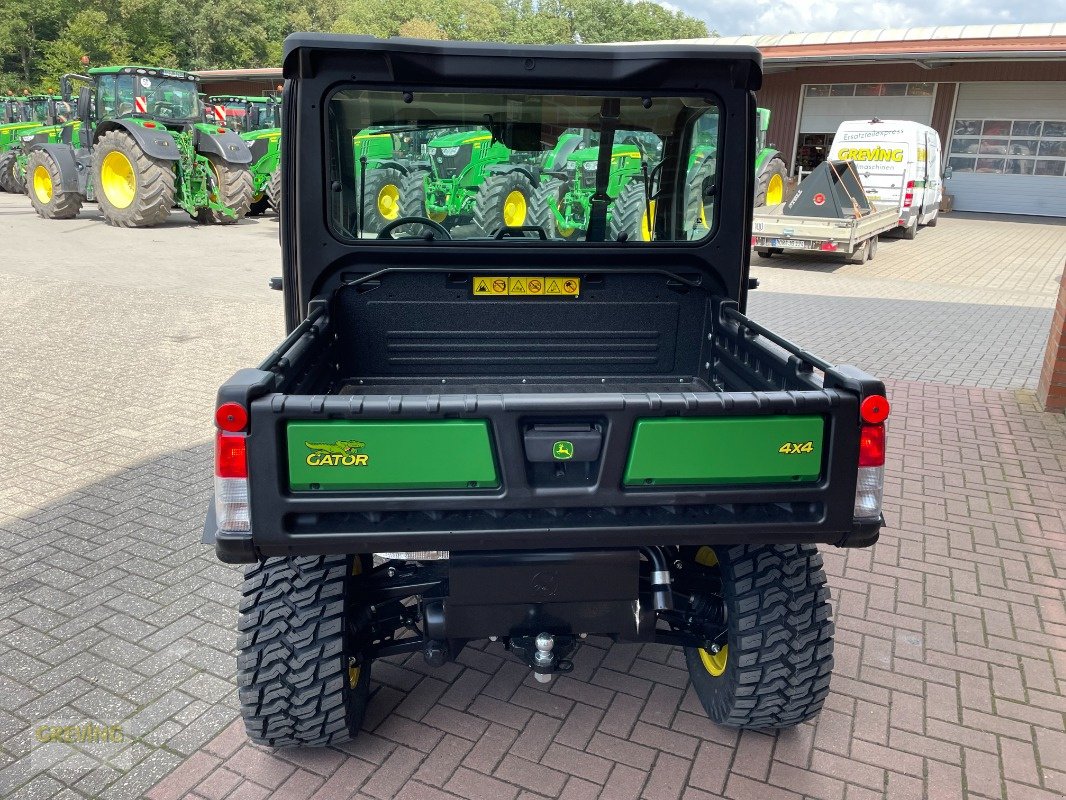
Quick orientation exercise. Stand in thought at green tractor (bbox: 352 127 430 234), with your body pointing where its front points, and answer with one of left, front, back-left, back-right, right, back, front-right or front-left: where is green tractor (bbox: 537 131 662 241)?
back-left

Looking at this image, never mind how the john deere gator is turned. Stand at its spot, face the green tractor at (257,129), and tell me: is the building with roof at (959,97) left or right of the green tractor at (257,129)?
right

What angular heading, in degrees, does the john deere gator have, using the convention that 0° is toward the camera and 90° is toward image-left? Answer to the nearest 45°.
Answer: approximately 180°

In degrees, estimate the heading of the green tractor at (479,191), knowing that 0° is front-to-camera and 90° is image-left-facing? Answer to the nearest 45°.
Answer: approximately 45°

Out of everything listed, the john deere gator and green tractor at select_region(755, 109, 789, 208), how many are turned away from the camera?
1

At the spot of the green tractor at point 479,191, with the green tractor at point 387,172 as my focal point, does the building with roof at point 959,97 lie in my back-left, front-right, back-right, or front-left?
back-right

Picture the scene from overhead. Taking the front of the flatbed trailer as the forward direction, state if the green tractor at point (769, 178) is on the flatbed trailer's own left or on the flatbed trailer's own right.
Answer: on the flatbed trailer's own left

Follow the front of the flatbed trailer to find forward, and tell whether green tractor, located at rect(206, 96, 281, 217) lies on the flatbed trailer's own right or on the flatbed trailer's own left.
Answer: on the flatbed trailer's own left

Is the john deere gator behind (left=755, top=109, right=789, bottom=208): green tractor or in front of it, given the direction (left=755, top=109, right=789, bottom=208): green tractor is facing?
in front

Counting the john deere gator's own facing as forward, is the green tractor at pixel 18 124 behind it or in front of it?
in front

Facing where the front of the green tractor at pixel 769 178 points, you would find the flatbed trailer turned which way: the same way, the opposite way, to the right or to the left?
the opposite way

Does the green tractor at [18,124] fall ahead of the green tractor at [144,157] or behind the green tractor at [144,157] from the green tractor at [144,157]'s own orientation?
ahead
